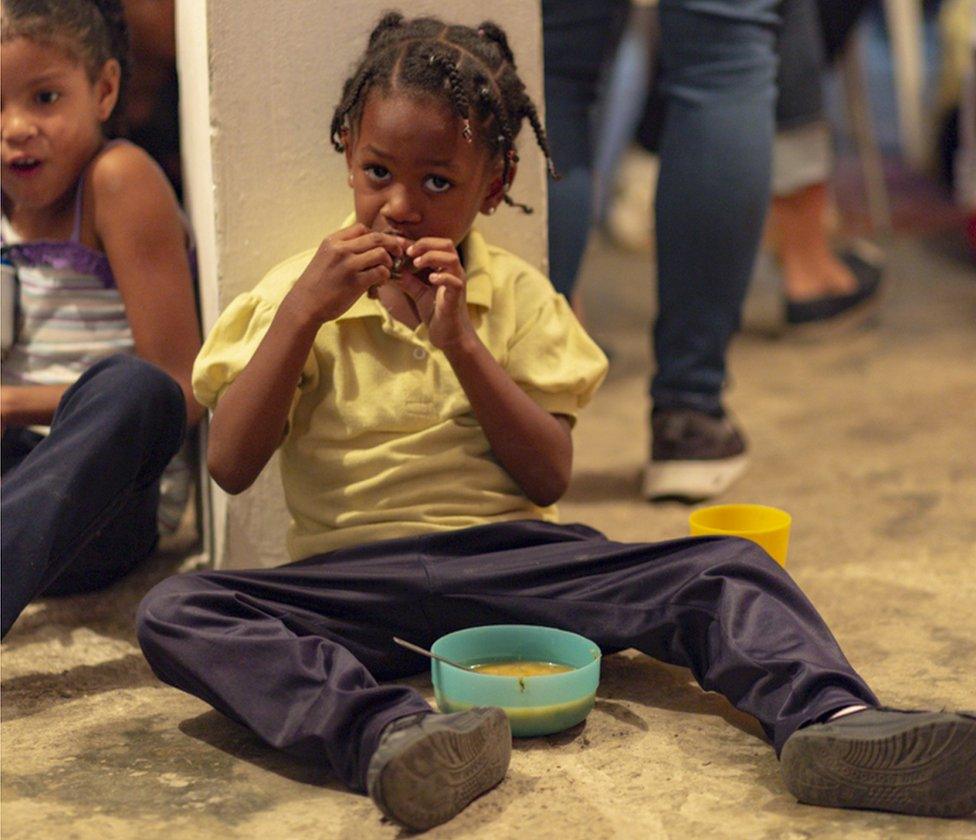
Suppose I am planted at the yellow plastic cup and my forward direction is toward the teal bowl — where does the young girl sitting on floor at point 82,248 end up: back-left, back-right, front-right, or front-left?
front-right

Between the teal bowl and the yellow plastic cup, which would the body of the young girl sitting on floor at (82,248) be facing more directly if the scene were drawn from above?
the teal bowl

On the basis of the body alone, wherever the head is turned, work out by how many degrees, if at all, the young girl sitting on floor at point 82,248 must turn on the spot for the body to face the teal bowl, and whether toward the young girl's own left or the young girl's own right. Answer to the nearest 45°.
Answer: approximately 90° to the young girl's own left

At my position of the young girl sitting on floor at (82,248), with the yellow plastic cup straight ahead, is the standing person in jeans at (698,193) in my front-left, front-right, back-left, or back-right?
front-left

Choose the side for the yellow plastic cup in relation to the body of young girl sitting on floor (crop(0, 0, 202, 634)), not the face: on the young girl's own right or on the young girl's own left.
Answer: on the young girl's own left

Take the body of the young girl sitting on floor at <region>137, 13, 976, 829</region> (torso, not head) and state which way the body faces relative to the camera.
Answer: toward the camera
